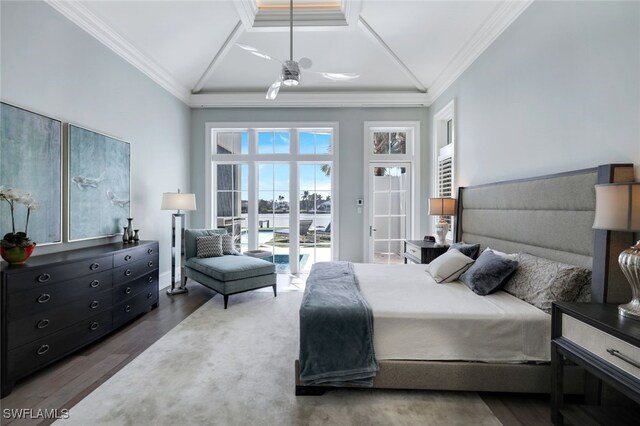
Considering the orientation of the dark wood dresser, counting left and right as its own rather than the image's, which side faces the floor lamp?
left

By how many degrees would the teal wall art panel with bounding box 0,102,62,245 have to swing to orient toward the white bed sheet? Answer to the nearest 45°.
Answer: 0° — it already faces it

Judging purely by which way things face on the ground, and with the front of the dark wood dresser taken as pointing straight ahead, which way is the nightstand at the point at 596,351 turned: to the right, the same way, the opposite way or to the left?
the opposite way

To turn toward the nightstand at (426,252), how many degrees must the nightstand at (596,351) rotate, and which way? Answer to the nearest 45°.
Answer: approximately 90° to its right

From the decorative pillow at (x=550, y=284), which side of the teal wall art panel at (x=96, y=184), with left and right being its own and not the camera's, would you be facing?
front

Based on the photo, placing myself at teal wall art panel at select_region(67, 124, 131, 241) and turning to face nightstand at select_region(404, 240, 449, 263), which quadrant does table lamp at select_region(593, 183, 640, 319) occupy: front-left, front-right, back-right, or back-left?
front-right

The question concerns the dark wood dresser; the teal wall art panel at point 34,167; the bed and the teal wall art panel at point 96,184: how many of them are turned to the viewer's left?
1

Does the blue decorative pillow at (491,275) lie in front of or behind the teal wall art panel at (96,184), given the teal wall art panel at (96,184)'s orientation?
in front

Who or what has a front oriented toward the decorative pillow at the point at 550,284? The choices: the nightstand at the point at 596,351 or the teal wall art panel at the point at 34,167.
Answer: the teal wall art panel

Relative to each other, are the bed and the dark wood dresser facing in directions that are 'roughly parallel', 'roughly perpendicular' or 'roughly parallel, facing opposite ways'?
roughly parallel, facing opposite ways

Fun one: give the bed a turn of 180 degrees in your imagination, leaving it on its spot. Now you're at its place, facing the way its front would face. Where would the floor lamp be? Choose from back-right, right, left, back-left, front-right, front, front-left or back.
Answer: back

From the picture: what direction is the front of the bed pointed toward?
to the viewer's left

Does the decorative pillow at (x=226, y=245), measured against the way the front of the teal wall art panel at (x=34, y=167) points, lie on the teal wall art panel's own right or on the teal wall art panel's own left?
on the teal wall art panel's own left

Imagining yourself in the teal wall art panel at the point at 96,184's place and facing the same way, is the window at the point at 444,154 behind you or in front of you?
in front

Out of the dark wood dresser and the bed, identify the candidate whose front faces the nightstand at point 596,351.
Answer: the dark wood dresser

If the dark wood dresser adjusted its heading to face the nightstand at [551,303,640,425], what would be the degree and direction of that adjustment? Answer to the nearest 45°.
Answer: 0° — it already faces it

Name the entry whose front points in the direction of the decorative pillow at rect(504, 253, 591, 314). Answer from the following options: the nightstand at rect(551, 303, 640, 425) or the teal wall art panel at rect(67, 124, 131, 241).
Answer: the teal wall art panel

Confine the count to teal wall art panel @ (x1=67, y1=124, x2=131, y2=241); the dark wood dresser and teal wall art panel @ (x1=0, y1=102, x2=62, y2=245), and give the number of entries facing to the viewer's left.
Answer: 0

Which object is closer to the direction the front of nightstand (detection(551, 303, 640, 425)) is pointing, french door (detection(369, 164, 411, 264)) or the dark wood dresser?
the dark wood dresser

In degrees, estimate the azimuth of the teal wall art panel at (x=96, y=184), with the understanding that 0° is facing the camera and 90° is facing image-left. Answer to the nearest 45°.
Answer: approximately 315°

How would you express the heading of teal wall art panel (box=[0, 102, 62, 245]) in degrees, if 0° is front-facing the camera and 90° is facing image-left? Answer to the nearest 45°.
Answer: approximately 315°
